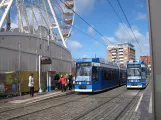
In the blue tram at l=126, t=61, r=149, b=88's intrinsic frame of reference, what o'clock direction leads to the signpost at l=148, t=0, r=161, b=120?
The signpost is roughly at 12 o'clock from the blue tram.

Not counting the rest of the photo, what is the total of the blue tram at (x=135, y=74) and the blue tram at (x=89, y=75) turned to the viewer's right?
0

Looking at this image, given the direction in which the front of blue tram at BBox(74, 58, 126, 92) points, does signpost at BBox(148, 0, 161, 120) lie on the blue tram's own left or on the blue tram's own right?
on the blue tram's own left

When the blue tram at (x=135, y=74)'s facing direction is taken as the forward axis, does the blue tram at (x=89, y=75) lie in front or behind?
in front

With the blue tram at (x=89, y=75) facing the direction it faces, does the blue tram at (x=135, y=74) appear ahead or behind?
behind

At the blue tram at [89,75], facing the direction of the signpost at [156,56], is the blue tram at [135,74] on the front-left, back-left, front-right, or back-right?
back-left
